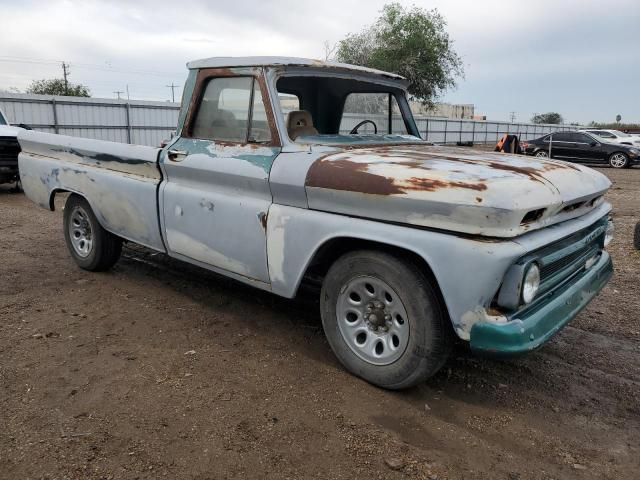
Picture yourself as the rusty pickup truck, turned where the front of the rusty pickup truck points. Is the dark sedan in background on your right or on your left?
on your left

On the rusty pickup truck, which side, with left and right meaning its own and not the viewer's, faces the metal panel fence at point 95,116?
back

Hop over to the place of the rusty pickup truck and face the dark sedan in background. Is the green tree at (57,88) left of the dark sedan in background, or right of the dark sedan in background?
left

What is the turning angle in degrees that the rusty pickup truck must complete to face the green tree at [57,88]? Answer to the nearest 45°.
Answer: approximately 180°

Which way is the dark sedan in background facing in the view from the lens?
facing to the right of the viewer

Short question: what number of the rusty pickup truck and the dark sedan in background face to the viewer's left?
0

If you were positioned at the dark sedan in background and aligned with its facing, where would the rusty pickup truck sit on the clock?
The rusty pickup truck is roughly at 3 o'clock from the dark sedan in background.

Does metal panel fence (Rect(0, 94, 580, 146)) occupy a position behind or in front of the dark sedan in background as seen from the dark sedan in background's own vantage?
behind

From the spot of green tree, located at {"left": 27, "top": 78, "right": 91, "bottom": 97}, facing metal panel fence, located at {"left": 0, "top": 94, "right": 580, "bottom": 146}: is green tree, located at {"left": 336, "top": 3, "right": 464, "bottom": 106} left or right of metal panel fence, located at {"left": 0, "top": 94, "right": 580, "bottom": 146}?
left
